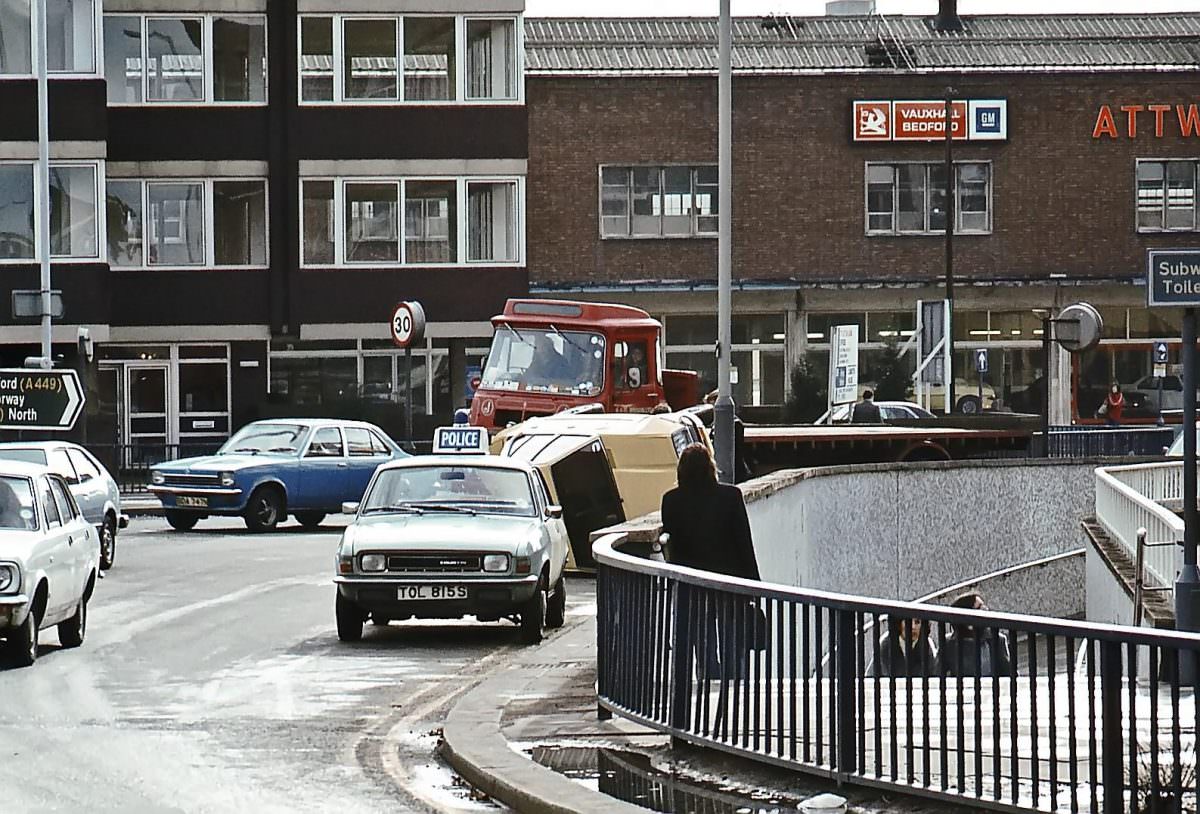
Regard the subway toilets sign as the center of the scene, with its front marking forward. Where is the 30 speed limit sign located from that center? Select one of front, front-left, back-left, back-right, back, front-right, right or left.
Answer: back-right

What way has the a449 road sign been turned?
toward the camera

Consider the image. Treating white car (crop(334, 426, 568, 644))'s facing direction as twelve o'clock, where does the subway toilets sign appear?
The subway toilets sign is roughly at 9 o'clock from the white car.

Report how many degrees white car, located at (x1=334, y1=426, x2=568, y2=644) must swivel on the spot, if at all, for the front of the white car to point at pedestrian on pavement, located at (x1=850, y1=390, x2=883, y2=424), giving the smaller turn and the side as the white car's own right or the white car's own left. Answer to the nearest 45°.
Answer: approximately 180°

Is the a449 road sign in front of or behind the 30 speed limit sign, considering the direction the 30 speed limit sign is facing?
in front

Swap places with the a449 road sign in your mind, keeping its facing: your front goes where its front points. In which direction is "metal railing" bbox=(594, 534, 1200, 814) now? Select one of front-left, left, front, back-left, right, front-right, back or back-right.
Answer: front

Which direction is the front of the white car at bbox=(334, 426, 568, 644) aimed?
toward the camera

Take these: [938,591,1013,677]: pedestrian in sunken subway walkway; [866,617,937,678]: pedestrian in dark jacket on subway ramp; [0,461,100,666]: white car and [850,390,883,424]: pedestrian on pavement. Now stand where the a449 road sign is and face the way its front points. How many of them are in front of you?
3

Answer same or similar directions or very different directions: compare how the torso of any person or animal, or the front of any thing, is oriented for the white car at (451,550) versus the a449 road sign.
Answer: same or similar directions

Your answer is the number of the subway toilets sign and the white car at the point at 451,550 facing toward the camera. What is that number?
2

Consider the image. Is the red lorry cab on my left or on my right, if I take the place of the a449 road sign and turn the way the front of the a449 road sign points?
on my left

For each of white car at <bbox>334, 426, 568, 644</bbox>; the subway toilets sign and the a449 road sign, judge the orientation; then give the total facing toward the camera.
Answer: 3

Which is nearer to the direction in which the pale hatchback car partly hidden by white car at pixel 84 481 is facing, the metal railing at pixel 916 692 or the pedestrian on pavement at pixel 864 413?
the metal railing

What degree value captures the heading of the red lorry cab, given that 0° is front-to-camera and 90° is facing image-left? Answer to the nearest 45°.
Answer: approximately 45°

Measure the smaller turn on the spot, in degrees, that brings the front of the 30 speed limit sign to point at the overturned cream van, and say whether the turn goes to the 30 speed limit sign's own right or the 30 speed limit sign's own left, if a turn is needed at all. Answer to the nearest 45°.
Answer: approximately 45° to the 30 speed limit sign's own left
